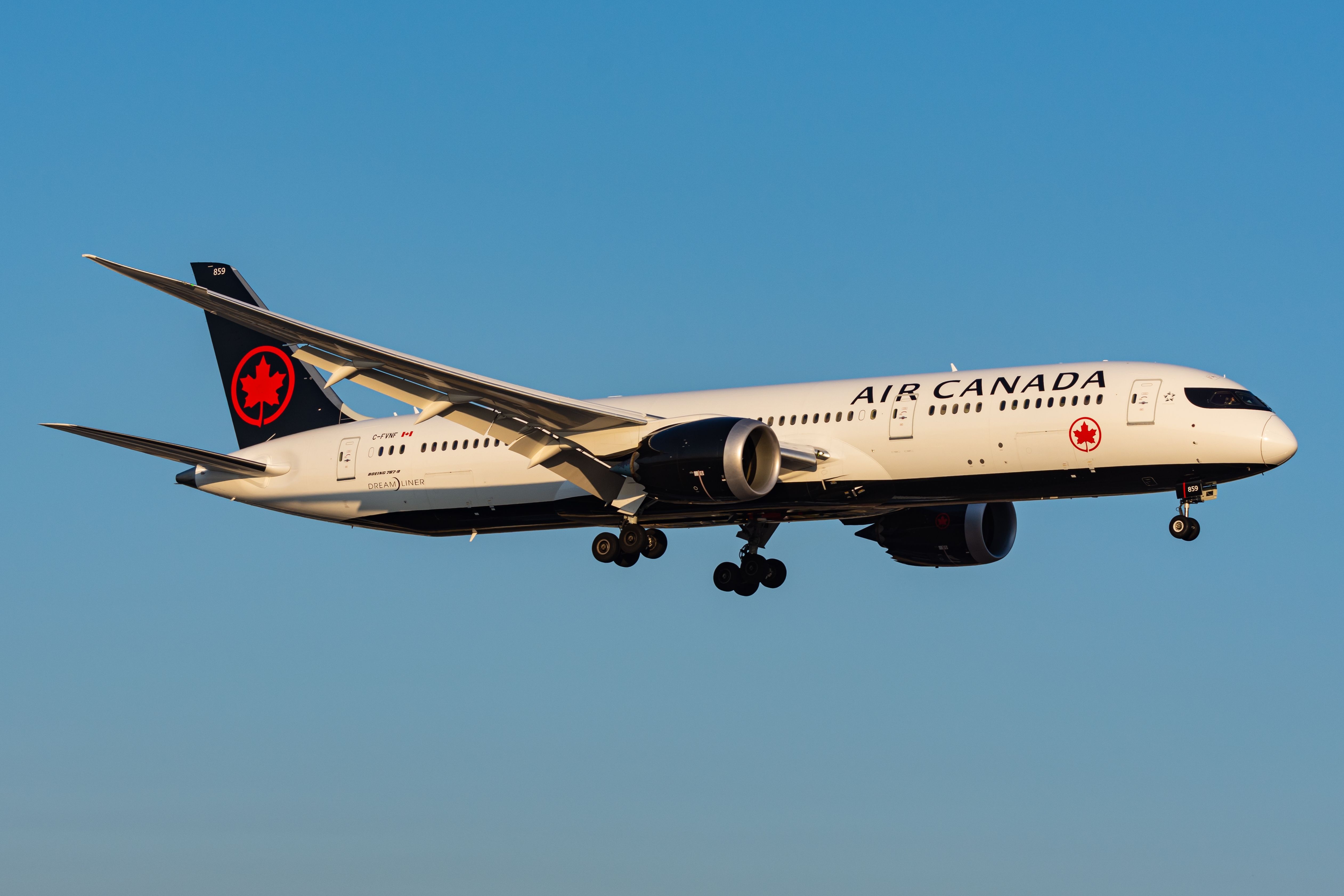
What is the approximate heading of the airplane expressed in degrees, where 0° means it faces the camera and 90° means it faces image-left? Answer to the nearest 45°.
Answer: approximately 315°
